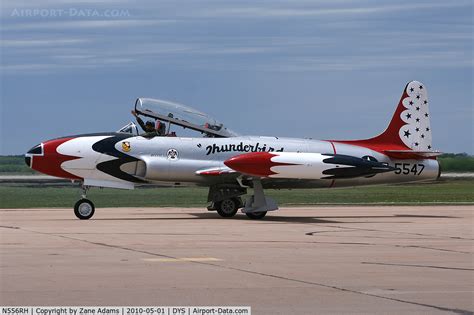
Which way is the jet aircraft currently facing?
to the viewer's left
